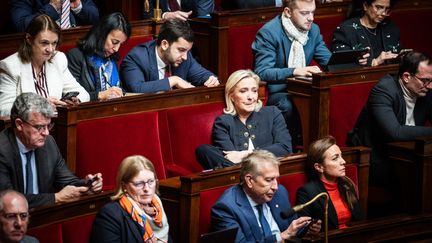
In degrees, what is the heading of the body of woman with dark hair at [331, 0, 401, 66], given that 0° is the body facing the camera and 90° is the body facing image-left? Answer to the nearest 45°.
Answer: approximately 315°

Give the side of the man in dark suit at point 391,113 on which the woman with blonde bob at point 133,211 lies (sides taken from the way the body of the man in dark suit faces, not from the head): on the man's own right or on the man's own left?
on the man's own right

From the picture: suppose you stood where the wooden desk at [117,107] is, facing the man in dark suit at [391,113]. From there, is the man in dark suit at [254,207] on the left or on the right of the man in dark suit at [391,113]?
right

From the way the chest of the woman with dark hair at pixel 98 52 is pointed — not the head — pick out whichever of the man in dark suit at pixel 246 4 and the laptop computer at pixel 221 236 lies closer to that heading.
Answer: the laptop computer

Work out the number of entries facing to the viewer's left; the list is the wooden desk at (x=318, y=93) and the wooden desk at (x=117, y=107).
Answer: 0

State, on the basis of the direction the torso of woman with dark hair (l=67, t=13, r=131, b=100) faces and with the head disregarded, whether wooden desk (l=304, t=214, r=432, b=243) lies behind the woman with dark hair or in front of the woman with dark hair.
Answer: in front

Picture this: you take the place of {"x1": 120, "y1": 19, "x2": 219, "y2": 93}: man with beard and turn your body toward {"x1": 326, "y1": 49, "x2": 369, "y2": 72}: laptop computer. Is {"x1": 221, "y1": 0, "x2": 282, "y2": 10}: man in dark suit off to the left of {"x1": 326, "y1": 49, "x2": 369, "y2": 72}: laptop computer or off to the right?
left

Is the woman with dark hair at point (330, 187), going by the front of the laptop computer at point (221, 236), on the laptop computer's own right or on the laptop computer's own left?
on the laptop computer's own right

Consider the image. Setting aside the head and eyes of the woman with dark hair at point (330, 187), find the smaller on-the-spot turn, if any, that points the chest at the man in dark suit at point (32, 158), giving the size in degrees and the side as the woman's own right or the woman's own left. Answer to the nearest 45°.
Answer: approximately 90° to the woman's own right

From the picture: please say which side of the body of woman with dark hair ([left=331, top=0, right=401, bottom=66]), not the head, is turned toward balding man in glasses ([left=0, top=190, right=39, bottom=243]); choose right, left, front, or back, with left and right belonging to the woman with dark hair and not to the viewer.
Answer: right

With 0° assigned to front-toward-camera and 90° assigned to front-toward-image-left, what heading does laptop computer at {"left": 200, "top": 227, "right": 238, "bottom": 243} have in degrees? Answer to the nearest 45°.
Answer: approximately 135°
